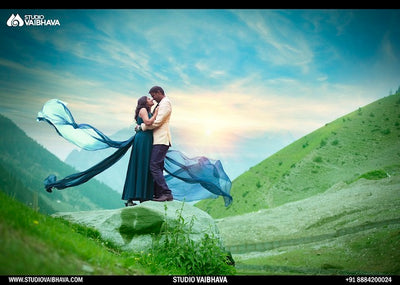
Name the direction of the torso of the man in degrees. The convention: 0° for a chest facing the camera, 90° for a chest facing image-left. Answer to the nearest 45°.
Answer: approximately 90°

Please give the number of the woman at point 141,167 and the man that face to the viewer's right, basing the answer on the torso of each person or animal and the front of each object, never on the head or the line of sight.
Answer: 1

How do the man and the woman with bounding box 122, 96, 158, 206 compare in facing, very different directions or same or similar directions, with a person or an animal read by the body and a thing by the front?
very different directions

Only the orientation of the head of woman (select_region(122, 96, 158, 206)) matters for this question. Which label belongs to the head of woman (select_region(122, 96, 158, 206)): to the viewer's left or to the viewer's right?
to the viewer's right

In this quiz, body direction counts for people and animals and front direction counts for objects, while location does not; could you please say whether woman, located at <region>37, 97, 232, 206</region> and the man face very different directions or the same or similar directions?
very different directions

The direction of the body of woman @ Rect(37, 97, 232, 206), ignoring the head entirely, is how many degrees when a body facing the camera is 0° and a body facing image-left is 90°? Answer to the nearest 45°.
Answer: approximately 270°

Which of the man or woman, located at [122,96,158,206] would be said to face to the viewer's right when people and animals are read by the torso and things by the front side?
the woman
